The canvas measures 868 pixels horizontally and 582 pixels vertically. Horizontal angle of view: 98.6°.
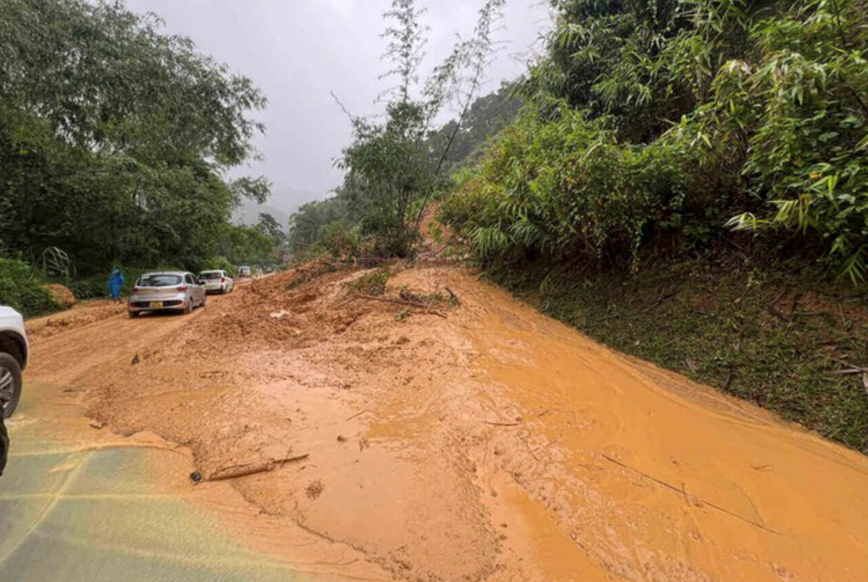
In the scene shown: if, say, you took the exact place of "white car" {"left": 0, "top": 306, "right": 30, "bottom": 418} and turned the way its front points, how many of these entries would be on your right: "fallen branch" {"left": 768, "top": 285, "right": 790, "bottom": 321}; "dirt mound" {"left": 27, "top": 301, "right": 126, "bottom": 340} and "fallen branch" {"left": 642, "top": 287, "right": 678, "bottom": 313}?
2

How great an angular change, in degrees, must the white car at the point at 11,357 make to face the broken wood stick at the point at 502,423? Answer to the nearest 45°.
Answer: approximately 90° to its right

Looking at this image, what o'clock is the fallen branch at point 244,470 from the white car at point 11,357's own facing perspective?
The fallen branch is roughly at 4 o'clock from the white car.

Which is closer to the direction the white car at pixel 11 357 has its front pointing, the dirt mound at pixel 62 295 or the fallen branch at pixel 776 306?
the dirt mound

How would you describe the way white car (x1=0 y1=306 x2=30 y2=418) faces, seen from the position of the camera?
facing away from the viewer and to the right of the viewer
